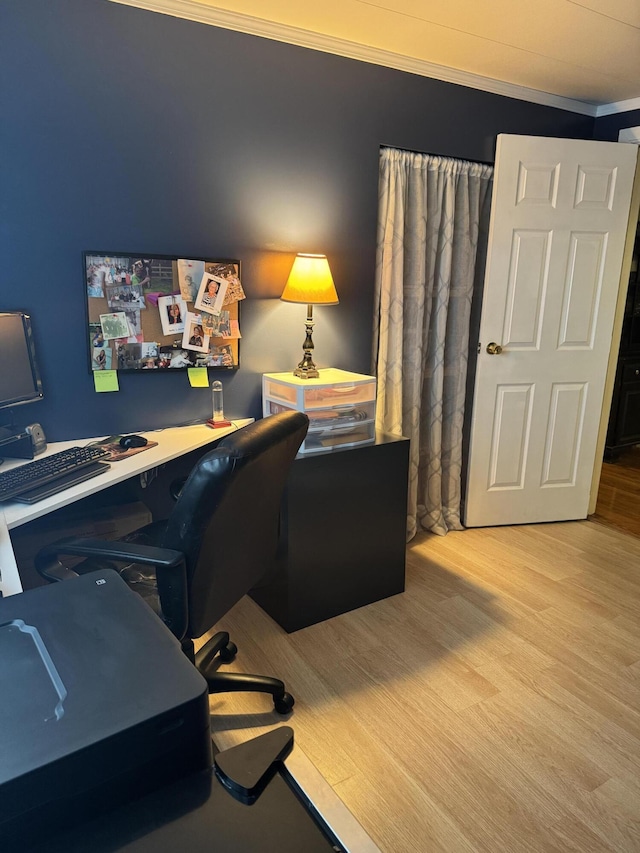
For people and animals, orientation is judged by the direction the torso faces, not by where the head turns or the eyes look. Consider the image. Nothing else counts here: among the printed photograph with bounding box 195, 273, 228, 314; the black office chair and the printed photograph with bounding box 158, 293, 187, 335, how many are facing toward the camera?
2

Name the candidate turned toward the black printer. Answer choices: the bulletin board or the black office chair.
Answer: the bulletin board

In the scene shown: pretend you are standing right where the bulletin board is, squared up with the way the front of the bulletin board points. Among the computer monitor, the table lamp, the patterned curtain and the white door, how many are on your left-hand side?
3

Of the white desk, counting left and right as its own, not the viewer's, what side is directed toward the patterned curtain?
left

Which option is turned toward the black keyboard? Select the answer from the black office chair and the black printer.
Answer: the black office chair

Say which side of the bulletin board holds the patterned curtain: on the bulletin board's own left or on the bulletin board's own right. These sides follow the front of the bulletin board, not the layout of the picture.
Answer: on the bulletin board's own left

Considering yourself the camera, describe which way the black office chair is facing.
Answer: facing away from the viewer and to the left of the viewer

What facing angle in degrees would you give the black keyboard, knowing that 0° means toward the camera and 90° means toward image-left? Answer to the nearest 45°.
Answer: approximately 315°

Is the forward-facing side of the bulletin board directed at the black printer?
yes

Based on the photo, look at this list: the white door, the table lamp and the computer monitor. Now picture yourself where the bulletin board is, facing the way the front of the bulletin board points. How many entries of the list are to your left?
2
